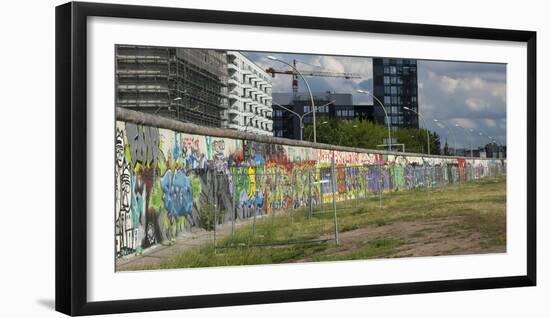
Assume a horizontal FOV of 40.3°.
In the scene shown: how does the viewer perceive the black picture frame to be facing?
facing the viewer and to the right of the viewer
